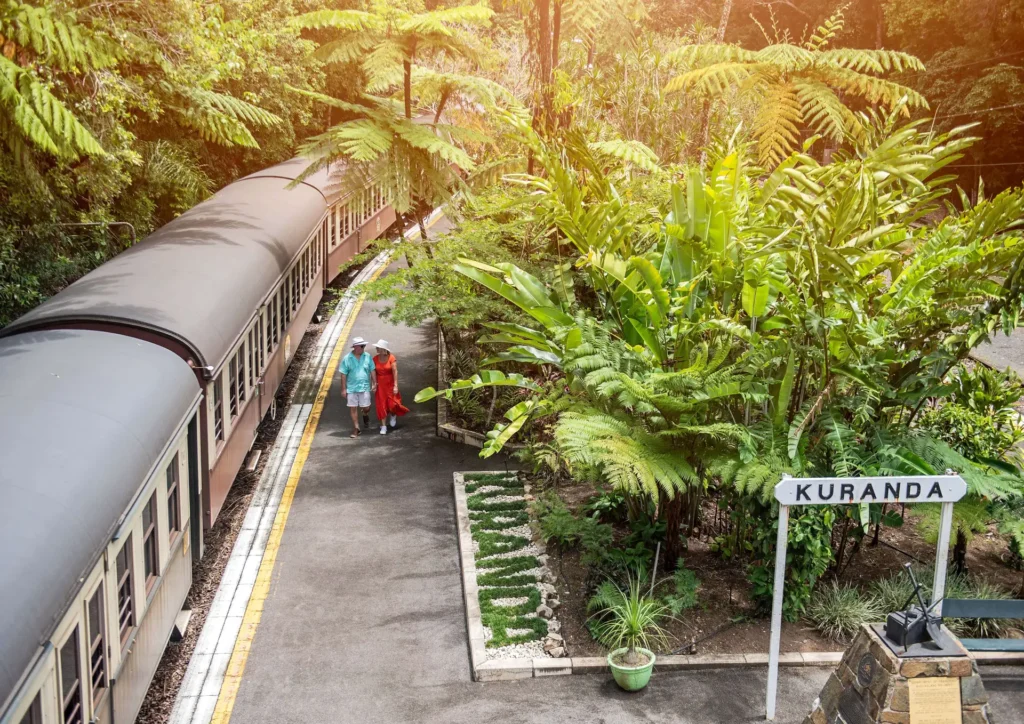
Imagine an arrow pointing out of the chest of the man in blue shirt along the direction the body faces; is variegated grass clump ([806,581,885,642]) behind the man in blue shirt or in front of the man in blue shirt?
in front

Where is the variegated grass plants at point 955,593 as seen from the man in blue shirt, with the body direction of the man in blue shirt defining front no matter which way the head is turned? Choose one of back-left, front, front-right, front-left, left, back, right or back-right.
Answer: front-left

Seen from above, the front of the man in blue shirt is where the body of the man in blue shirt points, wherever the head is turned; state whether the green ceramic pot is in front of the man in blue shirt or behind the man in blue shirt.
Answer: in front

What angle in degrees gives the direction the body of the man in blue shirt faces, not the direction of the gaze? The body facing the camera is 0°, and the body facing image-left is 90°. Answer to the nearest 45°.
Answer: approximately 0°

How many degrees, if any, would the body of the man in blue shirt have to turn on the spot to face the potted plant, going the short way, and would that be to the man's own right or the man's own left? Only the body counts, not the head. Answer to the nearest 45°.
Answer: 0° — they already face it

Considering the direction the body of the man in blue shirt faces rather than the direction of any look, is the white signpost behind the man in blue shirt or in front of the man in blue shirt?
in front

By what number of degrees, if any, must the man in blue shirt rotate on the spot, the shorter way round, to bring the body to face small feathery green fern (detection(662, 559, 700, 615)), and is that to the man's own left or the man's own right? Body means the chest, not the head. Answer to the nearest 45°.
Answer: approximately 45° to the man's own left

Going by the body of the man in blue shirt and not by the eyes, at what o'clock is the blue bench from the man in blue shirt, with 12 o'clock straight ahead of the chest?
The blue bench is roughly at 11 o'clock from the man in blue shirt.
